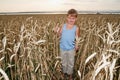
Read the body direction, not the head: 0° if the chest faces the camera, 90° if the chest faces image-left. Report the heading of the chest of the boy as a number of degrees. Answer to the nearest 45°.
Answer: approximately 0°
